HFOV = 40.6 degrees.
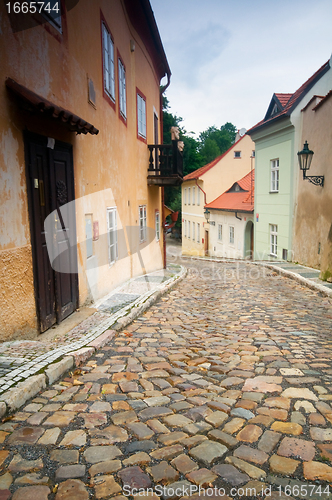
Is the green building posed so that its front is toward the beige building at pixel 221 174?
no

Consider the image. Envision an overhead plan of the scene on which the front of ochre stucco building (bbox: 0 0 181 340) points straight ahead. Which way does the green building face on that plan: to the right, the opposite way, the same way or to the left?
the opposite way

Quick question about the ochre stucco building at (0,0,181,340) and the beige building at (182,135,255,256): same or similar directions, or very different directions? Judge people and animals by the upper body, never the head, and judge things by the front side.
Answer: very different directions

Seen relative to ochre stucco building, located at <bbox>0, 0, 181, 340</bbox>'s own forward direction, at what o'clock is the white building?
The white building is roughly at 10 o'clock from the ochre stucco building.

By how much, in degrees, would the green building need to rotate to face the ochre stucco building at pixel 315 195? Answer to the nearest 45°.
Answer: approximately 45° to its left

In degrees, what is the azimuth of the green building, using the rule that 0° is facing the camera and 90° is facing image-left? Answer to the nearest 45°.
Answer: approximately 45°

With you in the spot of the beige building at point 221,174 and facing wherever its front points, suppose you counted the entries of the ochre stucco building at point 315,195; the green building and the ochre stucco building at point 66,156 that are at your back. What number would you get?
0

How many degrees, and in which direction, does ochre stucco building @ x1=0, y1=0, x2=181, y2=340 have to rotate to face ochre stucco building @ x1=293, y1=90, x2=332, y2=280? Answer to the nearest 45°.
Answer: approximately 45° to its left

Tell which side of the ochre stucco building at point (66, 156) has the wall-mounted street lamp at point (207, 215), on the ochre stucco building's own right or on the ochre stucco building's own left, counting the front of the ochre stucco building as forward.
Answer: on the ochre stucco building's own left

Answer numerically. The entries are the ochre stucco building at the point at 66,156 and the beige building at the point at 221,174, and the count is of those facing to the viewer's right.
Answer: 1

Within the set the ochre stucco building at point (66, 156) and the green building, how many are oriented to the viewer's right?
1

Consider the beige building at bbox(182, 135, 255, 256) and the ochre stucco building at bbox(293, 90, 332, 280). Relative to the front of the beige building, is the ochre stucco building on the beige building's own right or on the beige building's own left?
on the beige building's own left

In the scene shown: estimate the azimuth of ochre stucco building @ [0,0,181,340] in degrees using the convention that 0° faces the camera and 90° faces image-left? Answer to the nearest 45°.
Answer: approximately 270°

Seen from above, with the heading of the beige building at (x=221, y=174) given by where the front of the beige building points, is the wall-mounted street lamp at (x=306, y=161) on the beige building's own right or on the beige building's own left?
on the beige building's own left

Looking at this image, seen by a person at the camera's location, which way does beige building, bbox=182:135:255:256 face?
facing the viewer and to the left of the viewer

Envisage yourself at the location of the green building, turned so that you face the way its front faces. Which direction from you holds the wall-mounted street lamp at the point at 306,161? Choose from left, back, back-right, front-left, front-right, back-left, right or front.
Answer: front-left

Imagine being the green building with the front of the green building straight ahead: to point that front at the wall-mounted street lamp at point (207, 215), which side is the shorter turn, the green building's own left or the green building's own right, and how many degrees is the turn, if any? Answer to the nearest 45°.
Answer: approximately 90° to the green building's own right

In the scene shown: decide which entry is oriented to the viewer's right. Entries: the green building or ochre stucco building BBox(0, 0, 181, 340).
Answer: the ochre stucco building
